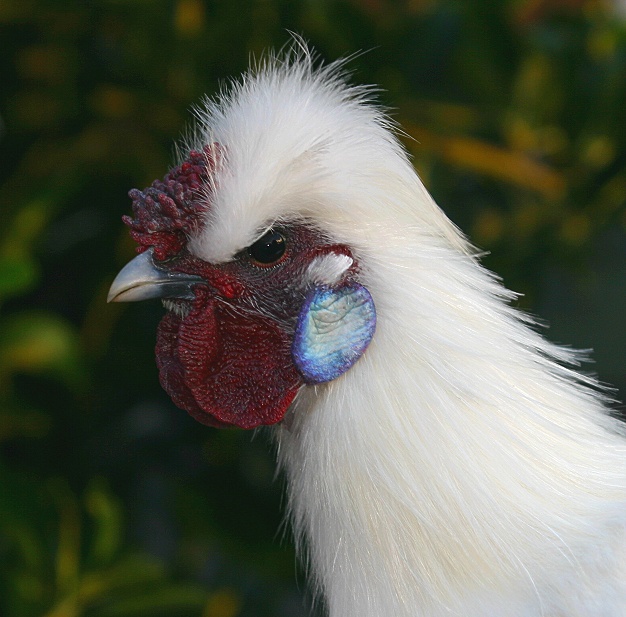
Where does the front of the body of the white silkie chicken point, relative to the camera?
to the viewer's left
